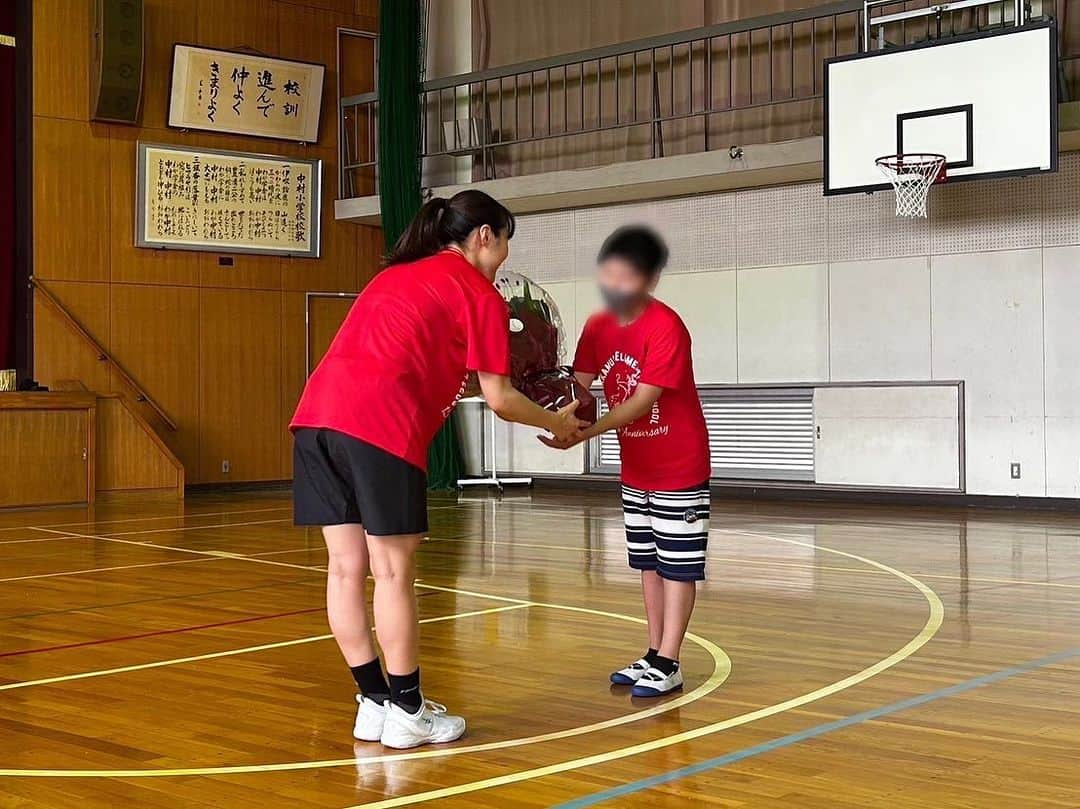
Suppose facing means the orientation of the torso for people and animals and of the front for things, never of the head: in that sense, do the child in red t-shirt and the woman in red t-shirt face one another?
yes

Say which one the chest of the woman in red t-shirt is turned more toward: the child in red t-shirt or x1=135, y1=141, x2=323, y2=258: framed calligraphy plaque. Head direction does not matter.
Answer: the child in red t-shirt

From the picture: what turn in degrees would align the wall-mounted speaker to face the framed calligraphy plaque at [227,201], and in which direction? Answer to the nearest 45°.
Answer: approximately 90° to its left

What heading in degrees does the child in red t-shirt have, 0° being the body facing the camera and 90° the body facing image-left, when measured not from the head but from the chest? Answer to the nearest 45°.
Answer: approximately 45°

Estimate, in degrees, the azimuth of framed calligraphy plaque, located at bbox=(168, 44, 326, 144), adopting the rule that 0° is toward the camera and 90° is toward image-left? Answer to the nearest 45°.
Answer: approximately 315°

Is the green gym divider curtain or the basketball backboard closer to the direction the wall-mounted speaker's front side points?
the basketball backboard

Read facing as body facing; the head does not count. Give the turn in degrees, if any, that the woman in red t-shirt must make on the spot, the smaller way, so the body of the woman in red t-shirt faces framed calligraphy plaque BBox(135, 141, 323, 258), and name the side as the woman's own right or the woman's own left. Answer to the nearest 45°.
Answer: approximately 45° to the woman's own left

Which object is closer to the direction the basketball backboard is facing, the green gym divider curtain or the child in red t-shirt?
the child in red t-shirt

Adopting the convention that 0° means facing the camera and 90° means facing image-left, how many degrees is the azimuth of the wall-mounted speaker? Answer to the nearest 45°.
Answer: approximately 315°
